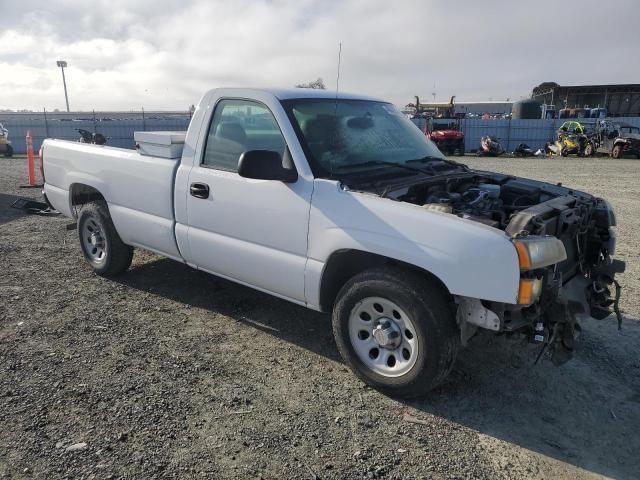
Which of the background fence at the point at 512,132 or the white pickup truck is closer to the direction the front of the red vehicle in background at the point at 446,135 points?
the white pickup truck

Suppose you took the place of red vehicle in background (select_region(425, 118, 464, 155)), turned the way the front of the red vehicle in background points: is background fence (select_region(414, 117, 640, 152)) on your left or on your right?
on your left

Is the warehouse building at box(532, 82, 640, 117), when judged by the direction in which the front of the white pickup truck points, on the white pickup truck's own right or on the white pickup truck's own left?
on the white pickup truck's own left

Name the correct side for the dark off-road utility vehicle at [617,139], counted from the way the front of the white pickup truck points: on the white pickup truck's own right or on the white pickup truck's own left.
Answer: on the white pickup truck's own left

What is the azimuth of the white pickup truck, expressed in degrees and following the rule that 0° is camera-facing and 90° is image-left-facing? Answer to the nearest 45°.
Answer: approximately 315°

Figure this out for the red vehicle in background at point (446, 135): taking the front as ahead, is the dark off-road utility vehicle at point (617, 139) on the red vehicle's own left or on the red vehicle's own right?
on the red vehicle's own left

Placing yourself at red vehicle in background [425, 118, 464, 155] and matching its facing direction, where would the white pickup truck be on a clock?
The white pickup truck is roughly at 12 o'clock from the red vehicle in background.

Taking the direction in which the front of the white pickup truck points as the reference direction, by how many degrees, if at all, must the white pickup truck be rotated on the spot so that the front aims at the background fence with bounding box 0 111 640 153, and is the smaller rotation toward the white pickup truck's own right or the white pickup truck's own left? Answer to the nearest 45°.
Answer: approximately 180°

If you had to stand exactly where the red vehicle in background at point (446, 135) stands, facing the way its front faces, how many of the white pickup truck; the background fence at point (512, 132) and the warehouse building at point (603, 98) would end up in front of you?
1

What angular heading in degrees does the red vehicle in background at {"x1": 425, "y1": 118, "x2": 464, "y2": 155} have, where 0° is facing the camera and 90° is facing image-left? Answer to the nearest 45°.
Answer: approximately 0°
